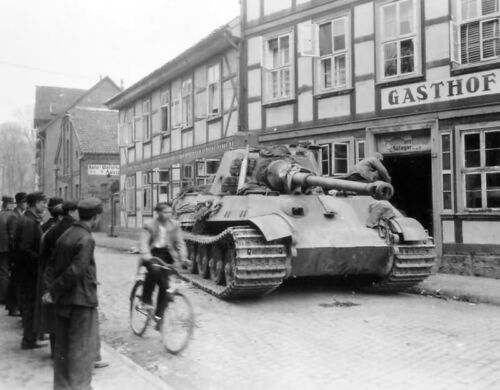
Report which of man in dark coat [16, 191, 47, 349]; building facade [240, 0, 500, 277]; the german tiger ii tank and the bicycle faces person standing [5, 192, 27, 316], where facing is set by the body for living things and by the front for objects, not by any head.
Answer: the building facade

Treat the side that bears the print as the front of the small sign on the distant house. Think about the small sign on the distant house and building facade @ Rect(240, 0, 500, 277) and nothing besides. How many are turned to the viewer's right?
0

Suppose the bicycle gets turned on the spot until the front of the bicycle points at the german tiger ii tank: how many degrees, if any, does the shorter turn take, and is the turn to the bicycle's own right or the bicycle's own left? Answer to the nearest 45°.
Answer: approximately 90° to the bicycle's own left

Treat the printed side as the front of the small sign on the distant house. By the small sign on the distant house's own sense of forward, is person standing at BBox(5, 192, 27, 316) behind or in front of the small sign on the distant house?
in front

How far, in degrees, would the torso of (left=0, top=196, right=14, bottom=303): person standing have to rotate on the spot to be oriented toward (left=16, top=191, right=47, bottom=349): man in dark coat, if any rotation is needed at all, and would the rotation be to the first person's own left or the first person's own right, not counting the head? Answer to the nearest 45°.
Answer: approximately 90° to the first person's own right

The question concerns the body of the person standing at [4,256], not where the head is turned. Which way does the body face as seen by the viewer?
to the viewer's right

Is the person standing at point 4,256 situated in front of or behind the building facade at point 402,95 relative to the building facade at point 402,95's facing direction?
in front

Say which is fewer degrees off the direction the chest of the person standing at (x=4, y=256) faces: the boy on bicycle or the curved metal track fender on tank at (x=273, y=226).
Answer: the curved metal track fender on tank

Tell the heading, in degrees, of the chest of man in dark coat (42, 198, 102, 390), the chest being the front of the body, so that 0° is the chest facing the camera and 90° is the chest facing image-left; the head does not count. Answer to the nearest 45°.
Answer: approximately 225°

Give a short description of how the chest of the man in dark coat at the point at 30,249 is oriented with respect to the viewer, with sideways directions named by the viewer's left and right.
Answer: facing to the right of the viewer
